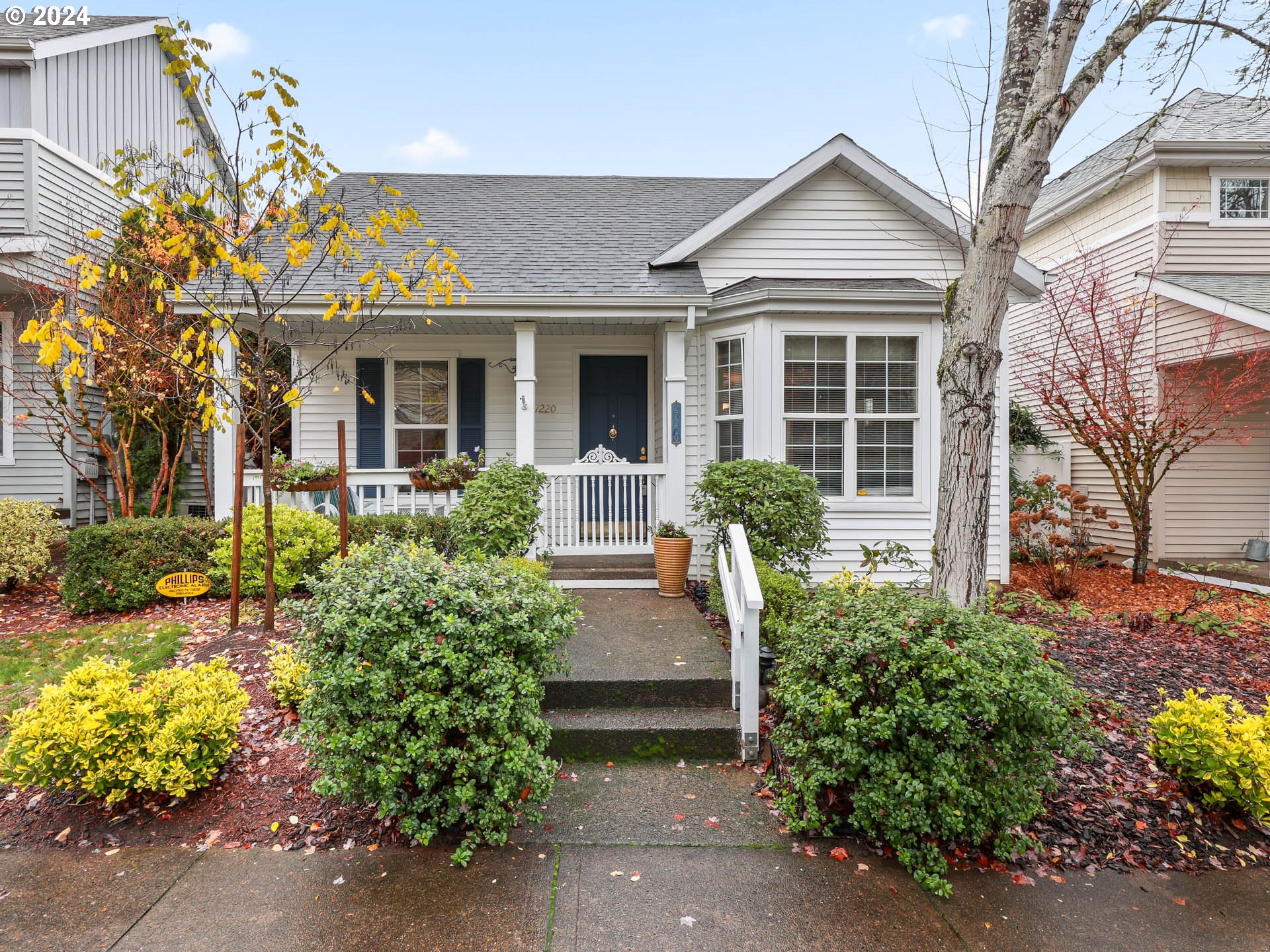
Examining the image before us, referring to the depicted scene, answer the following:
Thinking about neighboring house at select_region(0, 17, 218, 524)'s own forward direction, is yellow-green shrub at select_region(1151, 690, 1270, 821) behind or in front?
in front

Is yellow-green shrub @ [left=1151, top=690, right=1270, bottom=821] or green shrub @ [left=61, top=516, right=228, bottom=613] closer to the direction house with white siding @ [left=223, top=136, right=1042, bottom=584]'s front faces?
the yellow-green shrub

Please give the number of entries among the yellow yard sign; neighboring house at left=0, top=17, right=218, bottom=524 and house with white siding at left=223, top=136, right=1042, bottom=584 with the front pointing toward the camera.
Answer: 3

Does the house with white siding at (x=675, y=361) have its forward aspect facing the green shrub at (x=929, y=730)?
yes

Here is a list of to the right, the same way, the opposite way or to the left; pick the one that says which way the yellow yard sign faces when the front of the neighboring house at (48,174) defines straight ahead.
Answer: the same way

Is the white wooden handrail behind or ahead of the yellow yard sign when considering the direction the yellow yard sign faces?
ahead

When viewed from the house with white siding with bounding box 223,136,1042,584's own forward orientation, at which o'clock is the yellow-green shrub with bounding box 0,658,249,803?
The yellow-green shrub is roughly at 1 o'clock from the house with white siding.

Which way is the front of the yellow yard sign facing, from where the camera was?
facing the viewer

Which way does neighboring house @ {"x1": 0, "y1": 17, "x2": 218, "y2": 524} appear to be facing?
toward the camera

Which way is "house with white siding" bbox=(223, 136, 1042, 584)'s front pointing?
toward the camera

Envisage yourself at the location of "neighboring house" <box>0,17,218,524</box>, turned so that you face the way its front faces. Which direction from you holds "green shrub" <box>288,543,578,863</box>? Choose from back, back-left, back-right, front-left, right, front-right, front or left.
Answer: front

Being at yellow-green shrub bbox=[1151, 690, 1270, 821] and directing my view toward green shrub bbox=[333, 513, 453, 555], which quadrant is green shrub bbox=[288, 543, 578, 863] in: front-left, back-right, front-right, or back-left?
front-left
